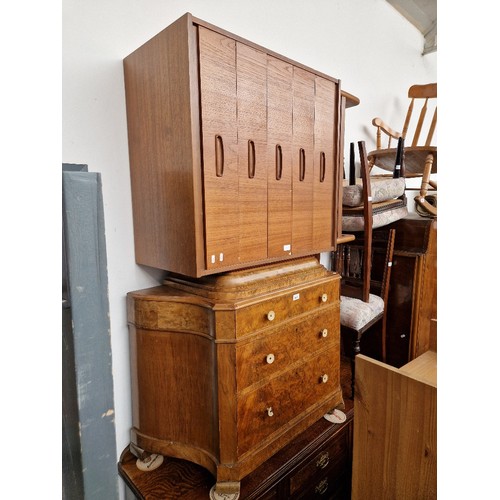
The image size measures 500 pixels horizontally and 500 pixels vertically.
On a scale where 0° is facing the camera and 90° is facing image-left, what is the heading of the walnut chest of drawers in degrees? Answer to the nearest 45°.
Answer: approximately 315°

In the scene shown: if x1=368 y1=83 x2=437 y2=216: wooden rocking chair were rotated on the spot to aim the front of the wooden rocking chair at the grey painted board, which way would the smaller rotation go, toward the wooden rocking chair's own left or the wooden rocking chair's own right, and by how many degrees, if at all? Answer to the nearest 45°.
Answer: approximately 45° to the wooden rocking chair's own left

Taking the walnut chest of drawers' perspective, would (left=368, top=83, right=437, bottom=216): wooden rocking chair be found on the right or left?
on its left
